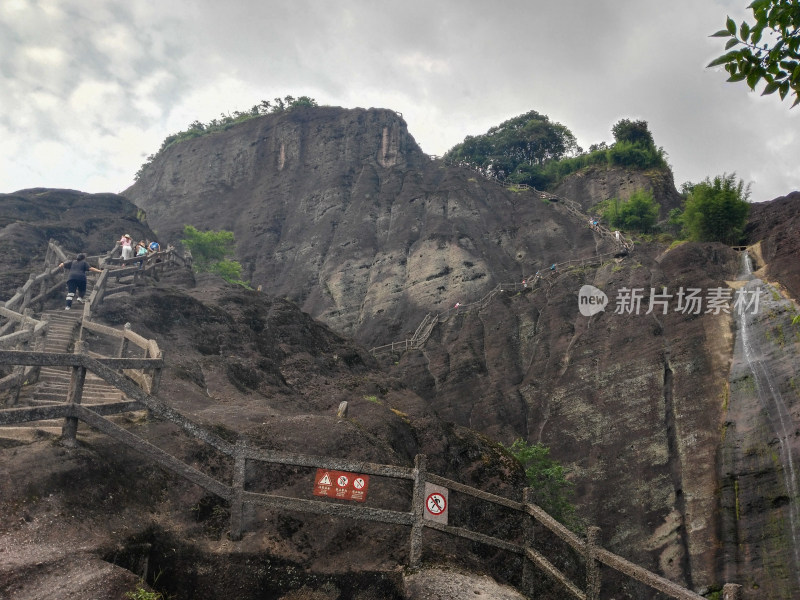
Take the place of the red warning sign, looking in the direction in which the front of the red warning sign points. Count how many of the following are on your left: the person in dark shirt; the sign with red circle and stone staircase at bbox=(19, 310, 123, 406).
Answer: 1

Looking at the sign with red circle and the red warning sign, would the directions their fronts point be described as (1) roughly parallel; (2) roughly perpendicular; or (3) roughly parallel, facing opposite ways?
roughly parallel

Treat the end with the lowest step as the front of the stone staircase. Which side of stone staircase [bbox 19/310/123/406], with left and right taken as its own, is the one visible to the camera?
front

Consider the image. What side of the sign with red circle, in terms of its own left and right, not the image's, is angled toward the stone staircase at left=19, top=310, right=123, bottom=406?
right

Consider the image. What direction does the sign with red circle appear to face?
toward the camera

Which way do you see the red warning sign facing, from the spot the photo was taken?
facing the viewer

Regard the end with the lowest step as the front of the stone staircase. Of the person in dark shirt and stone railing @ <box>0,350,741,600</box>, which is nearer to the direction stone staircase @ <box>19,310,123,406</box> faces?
the stone railing

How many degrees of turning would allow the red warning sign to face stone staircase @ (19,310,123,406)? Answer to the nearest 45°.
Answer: approximately 135° to its right

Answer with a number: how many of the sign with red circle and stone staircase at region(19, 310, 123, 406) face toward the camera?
2

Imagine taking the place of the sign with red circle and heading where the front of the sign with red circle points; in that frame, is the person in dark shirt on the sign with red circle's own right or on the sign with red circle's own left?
on the sign with red circle's own right

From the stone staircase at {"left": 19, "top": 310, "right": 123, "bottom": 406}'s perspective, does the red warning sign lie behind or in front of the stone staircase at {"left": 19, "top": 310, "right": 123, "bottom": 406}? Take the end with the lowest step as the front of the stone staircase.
in front

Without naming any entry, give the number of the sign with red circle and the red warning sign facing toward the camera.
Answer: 2

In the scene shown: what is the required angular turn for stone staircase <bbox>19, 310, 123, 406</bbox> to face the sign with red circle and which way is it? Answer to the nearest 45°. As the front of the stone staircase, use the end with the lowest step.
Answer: approximately 45° to its left

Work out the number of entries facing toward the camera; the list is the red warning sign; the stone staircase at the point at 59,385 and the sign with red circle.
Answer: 3

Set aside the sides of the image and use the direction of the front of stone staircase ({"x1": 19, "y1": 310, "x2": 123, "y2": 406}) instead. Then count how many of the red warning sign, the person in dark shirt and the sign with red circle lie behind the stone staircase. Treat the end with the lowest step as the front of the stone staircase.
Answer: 1
